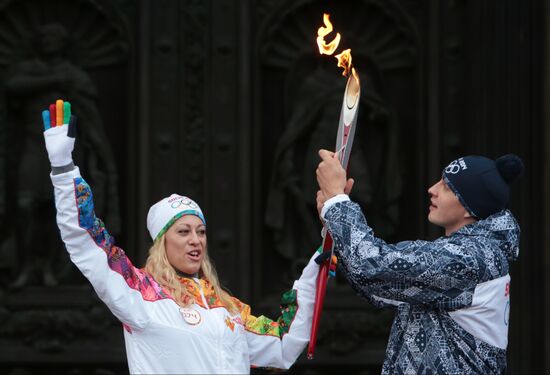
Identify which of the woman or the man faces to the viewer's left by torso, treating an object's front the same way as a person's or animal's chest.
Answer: the man

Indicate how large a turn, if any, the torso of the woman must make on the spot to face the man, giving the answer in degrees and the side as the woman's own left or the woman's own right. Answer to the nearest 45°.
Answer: approximately 45° to the woman's own left

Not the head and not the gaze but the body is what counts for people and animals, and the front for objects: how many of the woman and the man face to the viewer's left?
1

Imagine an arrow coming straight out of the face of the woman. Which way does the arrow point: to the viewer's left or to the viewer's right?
to the viewer's right

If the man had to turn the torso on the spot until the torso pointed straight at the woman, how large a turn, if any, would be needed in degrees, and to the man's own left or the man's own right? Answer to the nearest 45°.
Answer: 0° — they already face them

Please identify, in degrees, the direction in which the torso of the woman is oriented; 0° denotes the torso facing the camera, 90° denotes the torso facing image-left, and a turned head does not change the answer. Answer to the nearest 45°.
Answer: approximately 315°

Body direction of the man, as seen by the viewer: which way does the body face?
to the viewer's left

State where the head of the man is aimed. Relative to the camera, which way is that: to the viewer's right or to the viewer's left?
to the viewer's left
